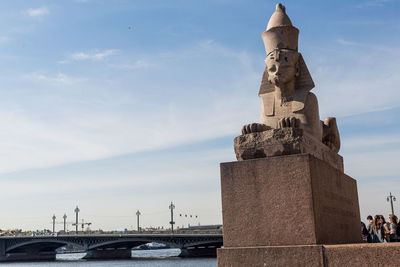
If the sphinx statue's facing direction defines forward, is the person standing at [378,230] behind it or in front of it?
behind

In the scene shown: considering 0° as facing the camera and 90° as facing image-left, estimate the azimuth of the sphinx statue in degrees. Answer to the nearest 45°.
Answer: approximately 45°

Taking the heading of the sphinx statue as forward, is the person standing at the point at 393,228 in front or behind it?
behind
